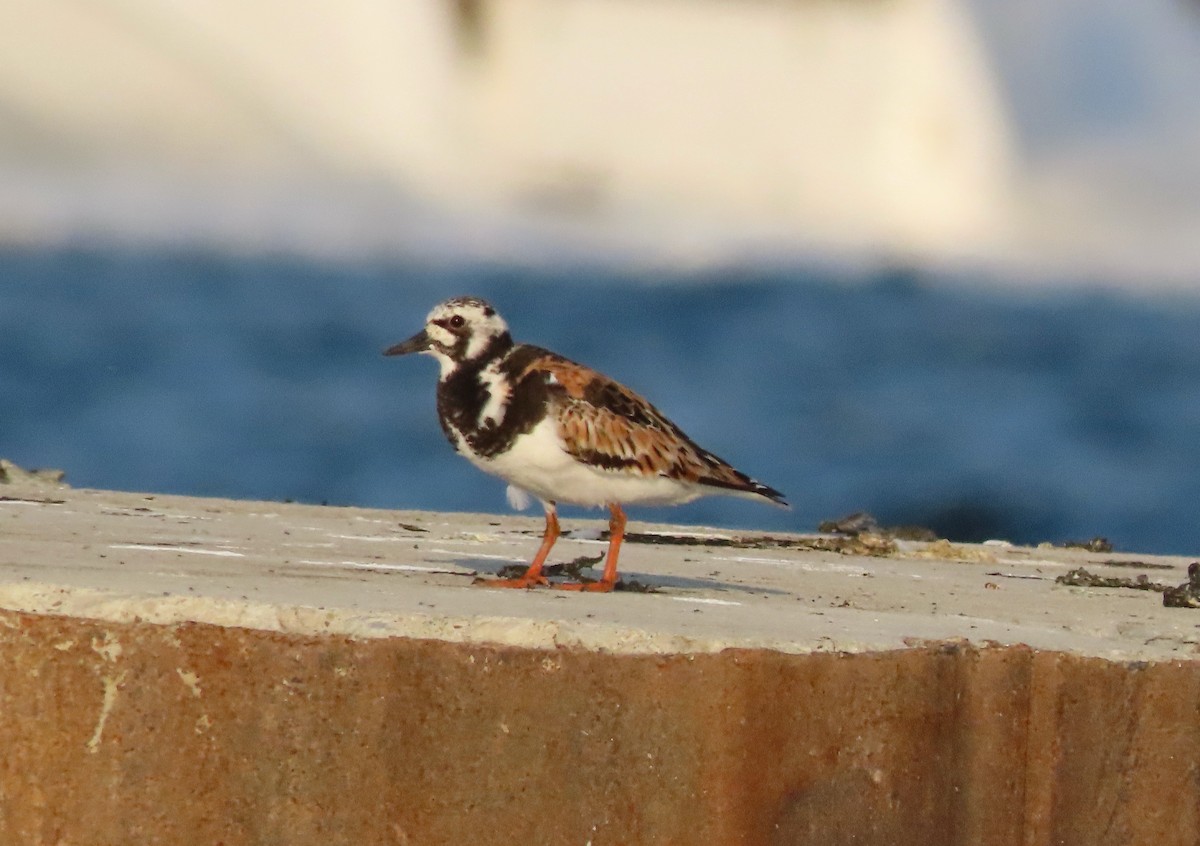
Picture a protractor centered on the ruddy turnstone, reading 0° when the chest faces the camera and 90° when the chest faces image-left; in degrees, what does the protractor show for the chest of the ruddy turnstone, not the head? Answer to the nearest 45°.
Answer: approximately 90°
